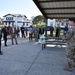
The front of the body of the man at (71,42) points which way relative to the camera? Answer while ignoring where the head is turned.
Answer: to the viewer's left
